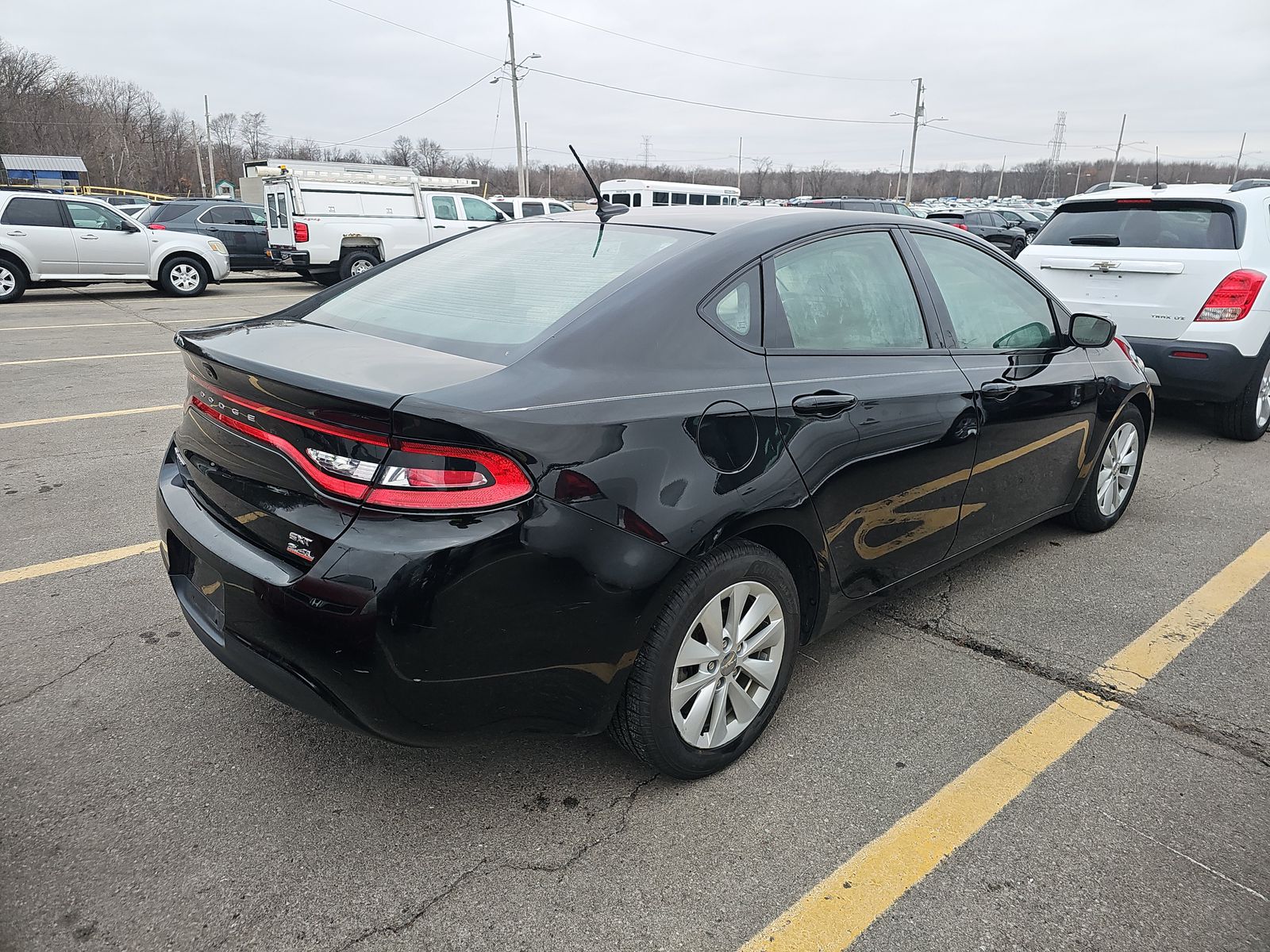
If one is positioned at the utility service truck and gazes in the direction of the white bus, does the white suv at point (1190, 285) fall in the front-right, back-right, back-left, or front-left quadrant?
back-right

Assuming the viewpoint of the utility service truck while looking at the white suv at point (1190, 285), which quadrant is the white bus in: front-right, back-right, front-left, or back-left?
back-left

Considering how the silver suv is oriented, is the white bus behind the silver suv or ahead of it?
ahead

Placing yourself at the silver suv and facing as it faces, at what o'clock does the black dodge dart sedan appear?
The black dodge dart sedan is roughly at 3 o'clock from the silver suv.

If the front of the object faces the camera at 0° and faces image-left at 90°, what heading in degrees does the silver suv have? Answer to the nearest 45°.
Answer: approximately 270°

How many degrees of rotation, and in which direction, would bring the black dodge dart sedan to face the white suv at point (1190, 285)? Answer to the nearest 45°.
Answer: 0° — it already faces it

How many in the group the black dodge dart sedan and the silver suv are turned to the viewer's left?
0

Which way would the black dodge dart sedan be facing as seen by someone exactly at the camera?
facing away from the viewer and to the right of the viewer
